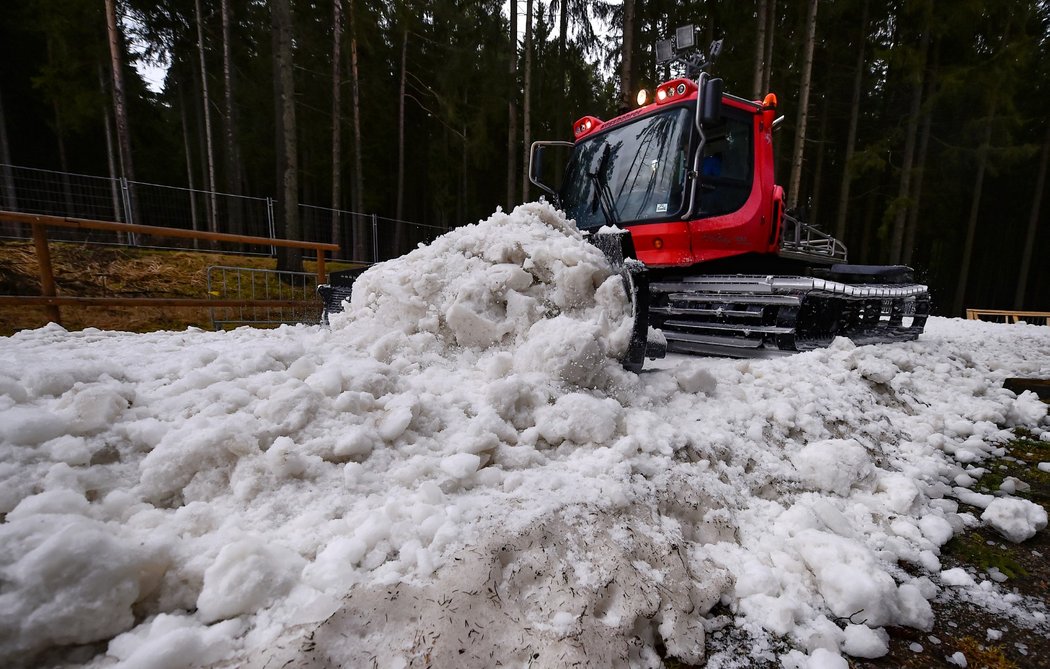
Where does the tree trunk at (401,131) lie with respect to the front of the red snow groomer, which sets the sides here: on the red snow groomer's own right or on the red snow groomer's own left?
on the red snow groomer's own right

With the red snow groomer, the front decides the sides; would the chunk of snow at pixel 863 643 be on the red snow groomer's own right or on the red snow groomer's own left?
on the red snow groomer's own left

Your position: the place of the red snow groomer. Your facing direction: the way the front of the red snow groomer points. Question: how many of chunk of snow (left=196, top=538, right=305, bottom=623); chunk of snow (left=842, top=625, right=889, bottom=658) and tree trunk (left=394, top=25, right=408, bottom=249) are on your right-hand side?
1

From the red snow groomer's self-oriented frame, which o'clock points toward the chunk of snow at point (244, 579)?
The chunk of snow is roughly at 11 o'clock from the red snow groomer.

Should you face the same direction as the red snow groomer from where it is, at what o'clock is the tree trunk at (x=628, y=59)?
The tree trunk is roughly at 4 o'clock from the red snow groomer.

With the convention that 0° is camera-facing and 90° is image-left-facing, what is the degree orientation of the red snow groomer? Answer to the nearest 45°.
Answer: approximately 45°

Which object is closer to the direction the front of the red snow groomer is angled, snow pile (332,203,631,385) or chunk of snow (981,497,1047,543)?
the snow pile

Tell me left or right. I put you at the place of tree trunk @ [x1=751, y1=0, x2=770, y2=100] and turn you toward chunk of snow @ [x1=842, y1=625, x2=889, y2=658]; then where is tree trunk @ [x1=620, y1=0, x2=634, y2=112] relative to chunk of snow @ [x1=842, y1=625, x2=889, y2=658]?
right

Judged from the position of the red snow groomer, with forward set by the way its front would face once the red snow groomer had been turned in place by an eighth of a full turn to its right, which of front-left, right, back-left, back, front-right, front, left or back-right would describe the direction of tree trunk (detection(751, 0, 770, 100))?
right
